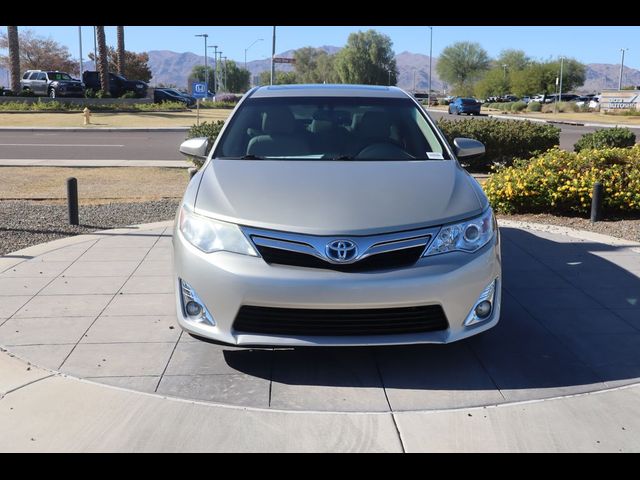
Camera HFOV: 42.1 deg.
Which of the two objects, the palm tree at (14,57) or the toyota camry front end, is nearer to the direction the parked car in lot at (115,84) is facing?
the toyota camry front end

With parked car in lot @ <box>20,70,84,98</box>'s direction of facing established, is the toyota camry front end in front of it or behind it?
in front

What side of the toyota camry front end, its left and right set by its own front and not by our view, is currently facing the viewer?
front

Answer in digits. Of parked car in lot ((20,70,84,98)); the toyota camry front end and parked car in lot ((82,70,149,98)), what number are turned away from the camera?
0
